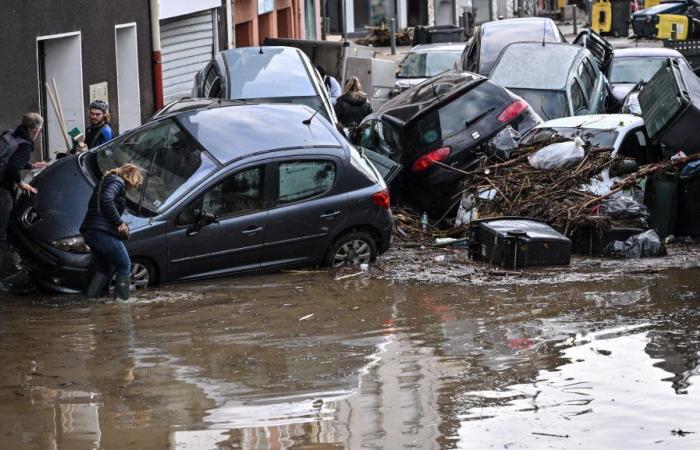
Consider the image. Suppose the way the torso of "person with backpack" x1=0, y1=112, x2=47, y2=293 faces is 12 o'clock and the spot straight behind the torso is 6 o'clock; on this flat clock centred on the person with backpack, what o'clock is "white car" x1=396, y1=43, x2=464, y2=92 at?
The white car is roughly at 10 o'clock from the person with backpack.

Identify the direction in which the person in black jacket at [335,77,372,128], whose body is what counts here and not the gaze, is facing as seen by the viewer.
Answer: away from the camera

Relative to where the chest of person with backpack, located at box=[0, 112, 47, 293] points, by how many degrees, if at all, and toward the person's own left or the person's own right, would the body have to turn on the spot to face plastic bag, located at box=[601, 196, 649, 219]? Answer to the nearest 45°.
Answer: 0° — they already face it

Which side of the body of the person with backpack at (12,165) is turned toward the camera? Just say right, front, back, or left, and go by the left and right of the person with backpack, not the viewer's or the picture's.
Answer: right

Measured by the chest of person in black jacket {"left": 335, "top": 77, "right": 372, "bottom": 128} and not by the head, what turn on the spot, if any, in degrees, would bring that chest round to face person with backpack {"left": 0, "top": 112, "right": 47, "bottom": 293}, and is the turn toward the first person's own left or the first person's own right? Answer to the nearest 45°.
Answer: approximately 135° to the first person's own left

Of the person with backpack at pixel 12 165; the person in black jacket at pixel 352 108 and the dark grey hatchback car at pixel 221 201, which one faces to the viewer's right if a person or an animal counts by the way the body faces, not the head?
the person with backpack

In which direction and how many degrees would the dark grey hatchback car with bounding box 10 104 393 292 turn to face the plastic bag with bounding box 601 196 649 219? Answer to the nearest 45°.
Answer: approximately 135° to its left

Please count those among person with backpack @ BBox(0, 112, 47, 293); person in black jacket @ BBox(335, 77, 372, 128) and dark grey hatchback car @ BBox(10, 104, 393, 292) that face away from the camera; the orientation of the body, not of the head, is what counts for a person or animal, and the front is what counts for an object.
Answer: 1

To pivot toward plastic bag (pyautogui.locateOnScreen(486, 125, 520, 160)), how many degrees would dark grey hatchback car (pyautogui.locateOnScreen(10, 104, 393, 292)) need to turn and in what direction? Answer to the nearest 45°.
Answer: approximately 180°

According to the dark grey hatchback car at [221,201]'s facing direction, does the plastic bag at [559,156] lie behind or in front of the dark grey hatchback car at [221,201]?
behind

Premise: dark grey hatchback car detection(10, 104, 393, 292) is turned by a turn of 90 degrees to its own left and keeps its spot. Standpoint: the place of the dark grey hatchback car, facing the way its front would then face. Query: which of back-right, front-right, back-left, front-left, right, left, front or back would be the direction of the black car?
left

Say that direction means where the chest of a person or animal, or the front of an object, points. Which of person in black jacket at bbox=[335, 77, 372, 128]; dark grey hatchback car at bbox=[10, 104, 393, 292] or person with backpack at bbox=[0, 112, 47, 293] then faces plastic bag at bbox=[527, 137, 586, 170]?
the person with backpack

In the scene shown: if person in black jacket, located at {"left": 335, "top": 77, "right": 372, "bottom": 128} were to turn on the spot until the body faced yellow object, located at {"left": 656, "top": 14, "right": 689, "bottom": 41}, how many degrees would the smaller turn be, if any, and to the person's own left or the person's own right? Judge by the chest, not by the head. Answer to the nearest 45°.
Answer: approximately 45° to the person's own right

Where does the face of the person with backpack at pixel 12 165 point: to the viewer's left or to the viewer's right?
to the viewer's right

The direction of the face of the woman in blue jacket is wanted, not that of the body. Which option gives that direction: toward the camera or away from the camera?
away from the camera
